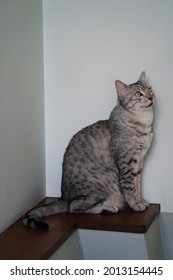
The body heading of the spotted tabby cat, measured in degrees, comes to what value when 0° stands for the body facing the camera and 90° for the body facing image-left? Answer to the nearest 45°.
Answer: approximately 270°
